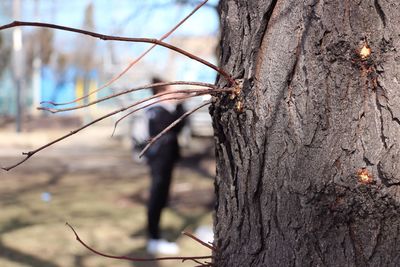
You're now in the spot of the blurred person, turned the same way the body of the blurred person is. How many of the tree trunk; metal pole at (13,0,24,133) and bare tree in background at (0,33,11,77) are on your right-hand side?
1

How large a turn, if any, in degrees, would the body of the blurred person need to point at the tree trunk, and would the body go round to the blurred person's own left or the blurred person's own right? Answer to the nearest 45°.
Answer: approximately 90° to the blurred person's own right

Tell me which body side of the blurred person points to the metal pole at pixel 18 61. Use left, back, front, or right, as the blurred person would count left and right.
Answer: left

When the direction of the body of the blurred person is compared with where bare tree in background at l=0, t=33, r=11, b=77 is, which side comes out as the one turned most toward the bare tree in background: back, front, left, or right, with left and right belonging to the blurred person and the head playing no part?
left
